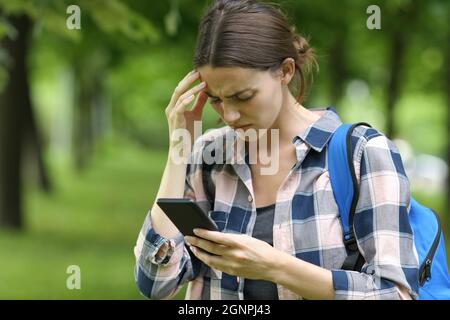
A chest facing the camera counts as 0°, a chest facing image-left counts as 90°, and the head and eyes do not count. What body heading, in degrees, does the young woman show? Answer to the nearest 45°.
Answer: approximately 45°

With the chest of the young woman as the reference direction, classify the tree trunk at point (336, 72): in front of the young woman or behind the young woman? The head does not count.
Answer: behind

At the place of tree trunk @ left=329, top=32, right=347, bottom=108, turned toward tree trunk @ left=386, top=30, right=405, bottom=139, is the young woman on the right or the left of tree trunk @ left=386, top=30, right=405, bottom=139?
right

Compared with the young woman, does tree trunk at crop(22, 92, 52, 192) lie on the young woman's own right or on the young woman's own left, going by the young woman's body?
on the young woman's own right

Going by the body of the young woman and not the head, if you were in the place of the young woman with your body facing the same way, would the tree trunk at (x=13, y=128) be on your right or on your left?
on your right

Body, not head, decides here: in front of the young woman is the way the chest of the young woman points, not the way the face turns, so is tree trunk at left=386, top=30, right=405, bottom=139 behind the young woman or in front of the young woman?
behind
